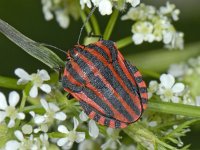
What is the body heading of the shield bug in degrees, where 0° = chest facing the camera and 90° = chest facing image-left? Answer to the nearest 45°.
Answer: approximately 135°

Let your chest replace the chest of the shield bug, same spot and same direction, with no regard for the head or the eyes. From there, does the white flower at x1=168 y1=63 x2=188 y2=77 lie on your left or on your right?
on your right

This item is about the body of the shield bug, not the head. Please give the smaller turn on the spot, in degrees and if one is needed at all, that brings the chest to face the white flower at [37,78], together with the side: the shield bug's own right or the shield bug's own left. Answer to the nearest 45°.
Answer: approximately 45° to the shield bug's own left

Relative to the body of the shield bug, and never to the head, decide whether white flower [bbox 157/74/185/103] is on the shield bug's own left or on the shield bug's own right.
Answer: on the shield bug's own right

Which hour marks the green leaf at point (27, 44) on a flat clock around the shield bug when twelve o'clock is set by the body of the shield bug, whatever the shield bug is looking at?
The green leaf is roughly at 10 o'clock from the shield bug.
